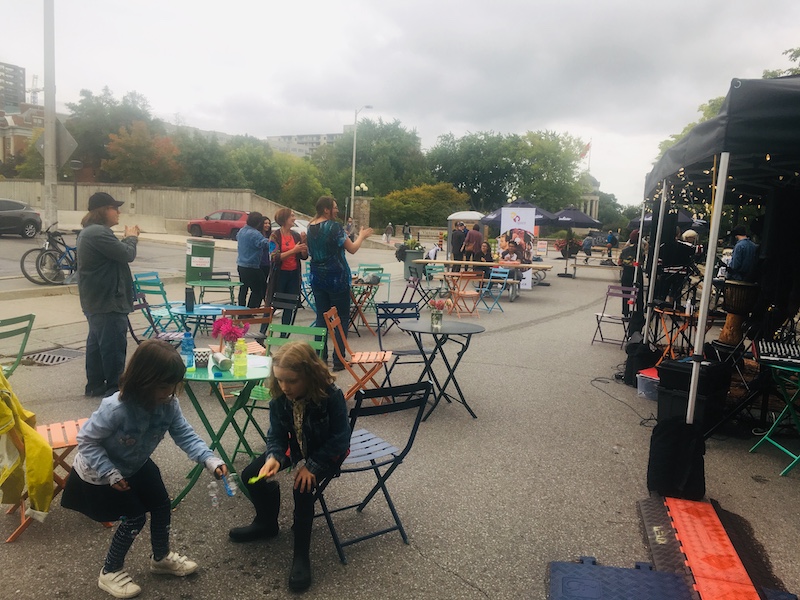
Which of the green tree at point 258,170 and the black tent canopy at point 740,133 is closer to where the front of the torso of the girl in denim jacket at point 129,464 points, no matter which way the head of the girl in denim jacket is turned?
the black tent canopy

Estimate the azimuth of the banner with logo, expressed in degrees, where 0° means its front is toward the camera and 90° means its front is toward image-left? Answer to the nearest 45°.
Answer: approximately 0°

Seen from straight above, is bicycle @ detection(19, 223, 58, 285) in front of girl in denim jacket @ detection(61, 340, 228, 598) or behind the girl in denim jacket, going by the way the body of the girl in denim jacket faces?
behind

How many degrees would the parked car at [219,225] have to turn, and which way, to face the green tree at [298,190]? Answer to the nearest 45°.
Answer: approximately 90° to its right

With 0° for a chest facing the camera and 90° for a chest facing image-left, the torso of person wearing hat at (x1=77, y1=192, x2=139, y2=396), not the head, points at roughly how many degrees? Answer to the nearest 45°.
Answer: approximately 270°

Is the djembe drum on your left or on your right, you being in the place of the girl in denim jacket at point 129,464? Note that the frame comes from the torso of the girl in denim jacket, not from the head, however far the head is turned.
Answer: on your left

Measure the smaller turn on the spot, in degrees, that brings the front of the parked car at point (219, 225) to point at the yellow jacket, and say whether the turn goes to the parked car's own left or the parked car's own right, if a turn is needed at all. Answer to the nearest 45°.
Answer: approximately 90° to the parked car's own left

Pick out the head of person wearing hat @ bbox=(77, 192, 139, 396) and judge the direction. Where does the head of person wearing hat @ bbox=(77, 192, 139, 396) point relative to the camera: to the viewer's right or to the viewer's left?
to the viewer's right

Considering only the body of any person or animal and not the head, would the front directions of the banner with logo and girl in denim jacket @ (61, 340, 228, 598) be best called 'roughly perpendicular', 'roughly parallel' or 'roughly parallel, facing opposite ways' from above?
roughly perpendicular

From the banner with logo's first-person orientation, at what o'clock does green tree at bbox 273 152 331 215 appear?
The green tree is roughly at 5 o'clock from the banner with logo.

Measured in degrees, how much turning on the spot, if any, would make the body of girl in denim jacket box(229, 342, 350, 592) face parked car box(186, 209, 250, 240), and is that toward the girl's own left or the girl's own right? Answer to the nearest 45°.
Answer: approximately 135° to the girl's own right

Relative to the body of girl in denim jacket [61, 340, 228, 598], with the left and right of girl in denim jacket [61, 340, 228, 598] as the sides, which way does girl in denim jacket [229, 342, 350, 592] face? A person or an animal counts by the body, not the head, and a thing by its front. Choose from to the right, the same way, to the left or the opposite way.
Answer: to the right
